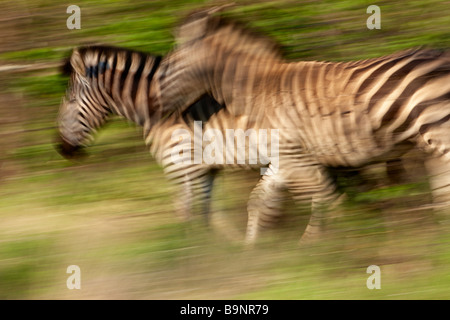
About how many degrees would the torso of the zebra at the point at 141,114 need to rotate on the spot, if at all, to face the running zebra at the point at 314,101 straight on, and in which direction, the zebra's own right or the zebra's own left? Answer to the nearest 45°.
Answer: approximately 135° to the zebra's own left

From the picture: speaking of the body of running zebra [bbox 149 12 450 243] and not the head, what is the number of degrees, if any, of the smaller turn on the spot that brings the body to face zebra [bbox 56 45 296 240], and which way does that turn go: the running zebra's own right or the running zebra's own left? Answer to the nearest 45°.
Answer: approximately 45° to the running zebra's own right

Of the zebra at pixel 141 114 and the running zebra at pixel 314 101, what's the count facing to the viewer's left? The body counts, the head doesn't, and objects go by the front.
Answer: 2

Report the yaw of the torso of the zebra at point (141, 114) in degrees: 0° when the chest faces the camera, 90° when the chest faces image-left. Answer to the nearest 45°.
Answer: approximately 90°

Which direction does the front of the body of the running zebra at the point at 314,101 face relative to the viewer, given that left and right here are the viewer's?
facing to the left of the viewer
